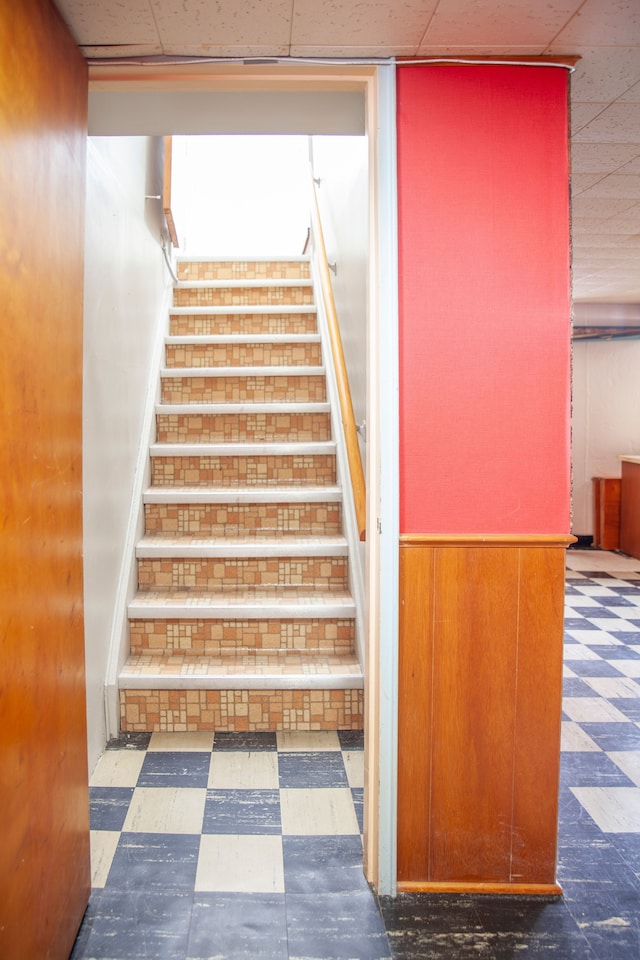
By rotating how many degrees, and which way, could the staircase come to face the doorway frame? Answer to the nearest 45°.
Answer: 0° — it already faces it

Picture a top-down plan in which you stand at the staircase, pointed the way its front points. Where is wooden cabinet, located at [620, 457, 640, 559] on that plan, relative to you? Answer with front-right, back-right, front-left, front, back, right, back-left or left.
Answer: back-left

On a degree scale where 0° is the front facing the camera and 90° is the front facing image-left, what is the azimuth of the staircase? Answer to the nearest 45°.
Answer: approximately 0°

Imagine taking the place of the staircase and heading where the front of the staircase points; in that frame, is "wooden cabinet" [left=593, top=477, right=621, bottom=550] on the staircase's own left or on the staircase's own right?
on the staircase's own left

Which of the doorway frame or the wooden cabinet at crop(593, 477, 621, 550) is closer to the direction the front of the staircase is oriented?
the doorway frame
